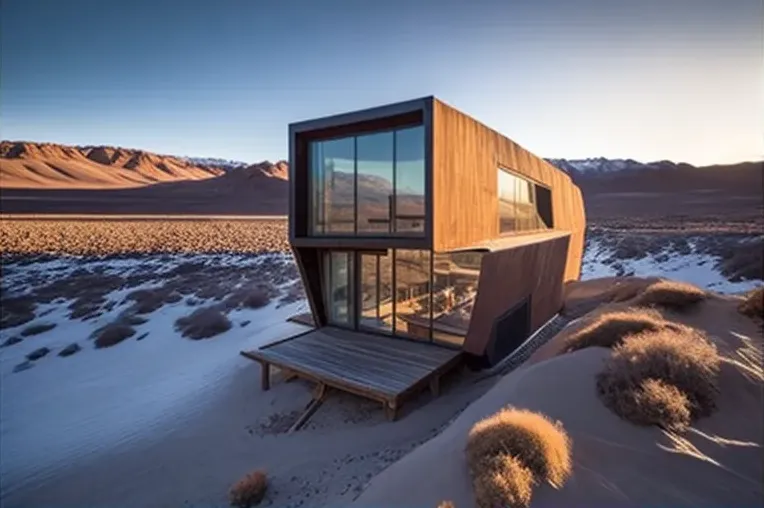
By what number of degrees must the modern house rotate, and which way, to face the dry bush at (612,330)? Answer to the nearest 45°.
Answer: approximately 90° to its left

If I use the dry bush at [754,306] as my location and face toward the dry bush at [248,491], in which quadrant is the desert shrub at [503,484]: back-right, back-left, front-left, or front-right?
front-left

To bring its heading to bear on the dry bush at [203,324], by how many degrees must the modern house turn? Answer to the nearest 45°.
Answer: approximately 90° to its right

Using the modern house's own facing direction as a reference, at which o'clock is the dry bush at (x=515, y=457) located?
The dry bush is roughly at 10 o'clock from the modern house.

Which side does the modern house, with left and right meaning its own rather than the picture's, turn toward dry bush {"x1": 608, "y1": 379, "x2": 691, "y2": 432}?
left

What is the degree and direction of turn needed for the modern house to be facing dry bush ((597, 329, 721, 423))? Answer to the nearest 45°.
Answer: approximately 90° to its left

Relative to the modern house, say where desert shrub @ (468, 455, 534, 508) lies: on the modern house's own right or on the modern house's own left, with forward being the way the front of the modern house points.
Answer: on the modern house's own left

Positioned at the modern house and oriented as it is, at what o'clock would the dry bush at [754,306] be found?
The dry bush is roughly at 8 o'clock from the modern house.

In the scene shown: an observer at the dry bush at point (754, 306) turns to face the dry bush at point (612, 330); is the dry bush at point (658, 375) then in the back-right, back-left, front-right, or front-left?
front-left

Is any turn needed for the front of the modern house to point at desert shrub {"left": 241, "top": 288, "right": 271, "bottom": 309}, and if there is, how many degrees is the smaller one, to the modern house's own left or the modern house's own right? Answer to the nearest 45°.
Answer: approximately 90° to the modern house's own right

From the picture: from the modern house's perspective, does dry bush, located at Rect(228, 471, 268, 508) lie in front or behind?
in front

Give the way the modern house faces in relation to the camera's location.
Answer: facing the viewer and to the left of the viewer

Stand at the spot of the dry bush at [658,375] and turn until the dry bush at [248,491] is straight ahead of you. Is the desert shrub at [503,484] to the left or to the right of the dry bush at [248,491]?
left
